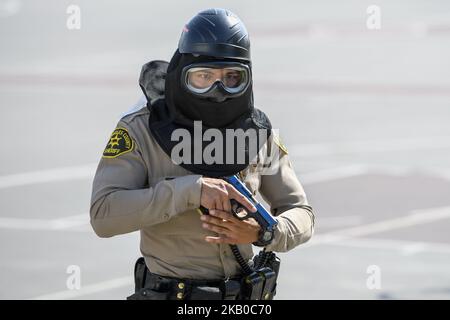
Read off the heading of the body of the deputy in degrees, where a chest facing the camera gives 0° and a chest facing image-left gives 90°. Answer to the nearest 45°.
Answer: approximately 315°
